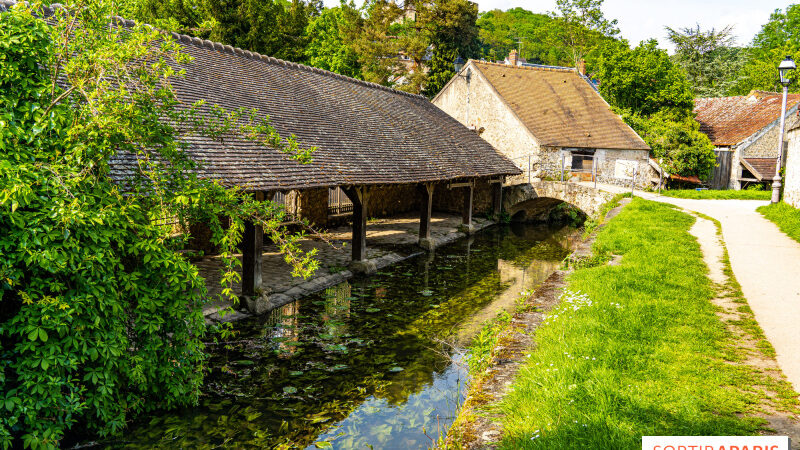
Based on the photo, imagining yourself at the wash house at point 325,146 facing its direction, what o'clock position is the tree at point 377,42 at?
The tree is roughly at 8 o'clock from the wash house.

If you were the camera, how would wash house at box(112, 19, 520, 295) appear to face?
facing the viewer and to the right of the viewer

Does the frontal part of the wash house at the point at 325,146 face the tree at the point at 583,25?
no

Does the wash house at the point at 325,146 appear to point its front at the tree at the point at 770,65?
no

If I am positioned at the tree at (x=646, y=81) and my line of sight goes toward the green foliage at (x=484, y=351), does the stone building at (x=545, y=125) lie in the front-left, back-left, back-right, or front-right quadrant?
front-right

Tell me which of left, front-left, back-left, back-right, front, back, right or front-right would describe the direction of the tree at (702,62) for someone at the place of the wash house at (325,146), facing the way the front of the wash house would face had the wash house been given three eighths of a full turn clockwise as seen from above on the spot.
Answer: back-right

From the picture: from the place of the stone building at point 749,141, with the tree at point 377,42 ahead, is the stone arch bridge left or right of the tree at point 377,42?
left

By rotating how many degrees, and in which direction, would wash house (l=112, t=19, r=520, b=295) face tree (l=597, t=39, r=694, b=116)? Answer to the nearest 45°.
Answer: approximately 90° to its left

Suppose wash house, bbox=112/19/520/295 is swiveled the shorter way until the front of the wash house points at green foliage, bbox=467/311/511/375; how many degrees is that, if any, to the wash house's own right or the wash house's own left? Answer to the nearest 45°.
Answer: approximately 45° to the wash house's own right

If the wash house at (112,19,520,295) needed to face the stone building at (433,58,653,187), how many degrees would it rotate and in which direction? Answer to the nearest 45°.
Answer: approximately 90° to its left

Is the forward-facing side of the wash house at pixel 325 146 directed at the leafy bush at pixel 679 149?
no

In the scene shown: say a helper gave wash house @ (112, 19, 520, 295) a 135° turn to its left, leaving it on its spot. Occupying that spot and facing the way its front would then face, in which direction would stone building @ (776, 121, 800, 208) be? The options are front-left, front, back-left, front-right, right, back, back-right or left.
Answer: right
